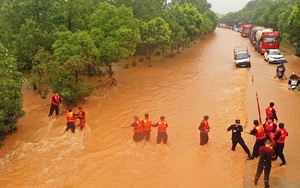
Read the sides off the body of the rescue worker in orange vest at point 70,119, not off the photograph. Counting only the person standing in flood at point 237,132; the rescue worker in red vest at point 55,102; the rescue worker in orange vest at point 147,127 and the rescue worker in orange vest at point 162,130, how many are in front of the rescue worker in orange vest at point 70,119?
1

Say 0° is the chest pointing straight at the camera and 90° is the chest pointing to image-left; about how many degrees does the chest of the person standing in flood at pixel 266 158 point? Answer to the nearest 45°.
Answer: approximately 180°

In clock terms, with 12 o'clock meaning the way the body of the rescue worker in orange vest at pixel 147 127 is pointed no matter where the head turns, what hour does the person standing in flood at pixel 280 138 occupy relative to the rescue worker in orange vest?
The person standing in flood is roughly at 4 o'clock from the rescue worker in orange vest.

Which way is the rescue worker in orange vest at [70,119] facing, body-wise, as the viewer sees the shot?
away from the camera

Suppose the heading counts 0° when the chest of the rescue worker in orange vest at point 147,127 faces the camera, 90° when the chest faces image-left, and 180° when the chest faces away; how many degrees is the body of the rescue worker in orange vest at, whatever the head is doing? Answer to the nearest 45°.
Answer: approximately 180°

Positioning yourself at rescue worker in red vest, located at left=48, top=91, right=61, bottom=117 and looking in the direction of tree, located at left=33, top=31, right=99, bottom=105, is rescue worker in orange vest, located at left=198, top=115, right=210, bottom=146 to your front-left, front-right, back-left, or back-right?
back-right

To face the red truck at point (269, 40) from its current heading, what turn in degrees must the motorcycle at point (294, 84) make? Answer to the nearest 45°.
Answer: approximately 180°

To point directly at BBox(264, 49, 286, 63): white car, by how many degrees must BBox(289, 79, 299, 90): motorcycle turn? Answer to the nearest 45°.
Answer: approximately 180°

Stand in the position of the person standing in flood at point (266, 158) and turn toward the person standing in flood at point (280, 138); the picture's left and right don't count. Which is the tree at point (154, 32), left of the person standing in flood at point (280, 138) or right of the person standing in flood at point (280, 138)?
left

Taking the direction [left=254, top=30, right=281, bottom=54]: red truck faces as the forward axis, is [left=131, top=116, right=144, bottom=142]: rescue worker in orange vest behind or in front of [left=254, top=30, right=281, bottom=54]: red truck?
in front
